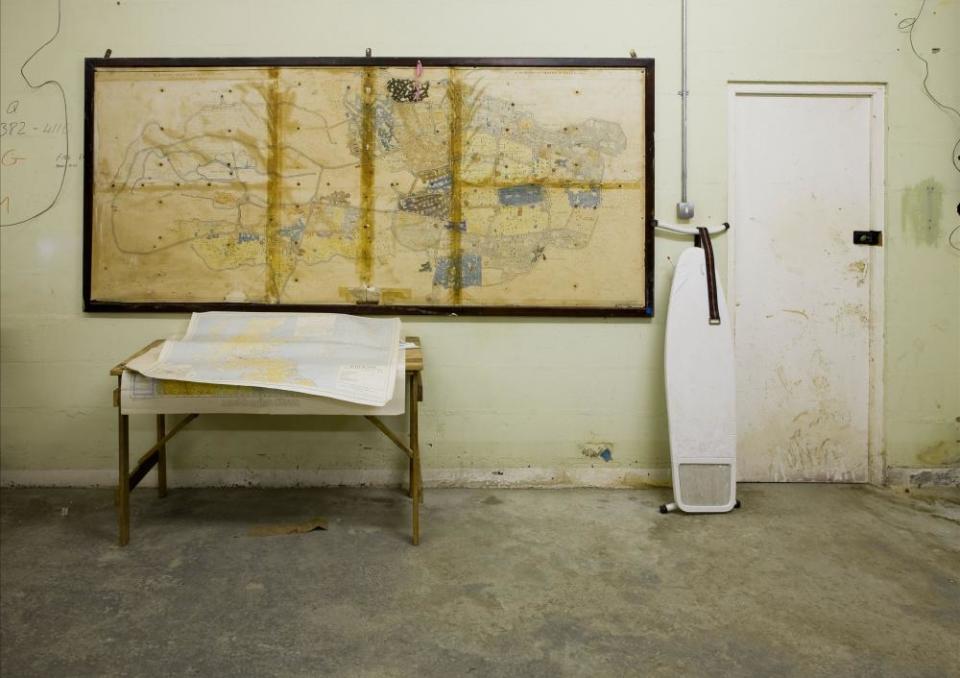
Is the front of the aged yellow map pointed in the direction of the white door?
no

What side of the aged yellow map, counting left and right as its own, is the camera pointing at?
front

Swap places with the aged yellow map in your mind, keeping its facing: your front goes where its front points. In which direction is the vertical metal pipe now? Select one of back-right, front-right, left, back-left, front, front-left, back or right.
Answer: left
